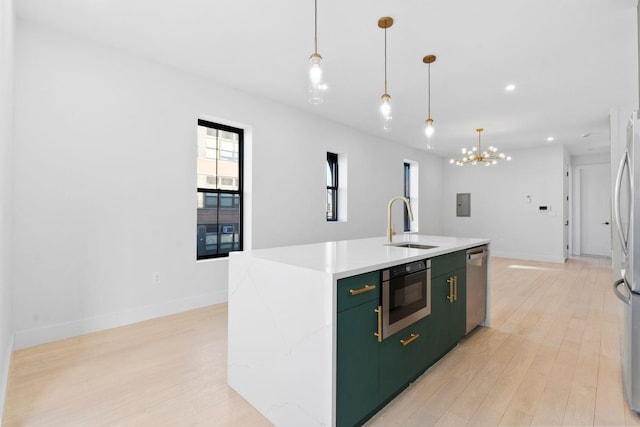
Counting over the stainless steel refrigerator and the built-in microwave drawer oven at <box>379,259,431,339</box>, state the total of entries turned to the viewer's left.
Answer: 1

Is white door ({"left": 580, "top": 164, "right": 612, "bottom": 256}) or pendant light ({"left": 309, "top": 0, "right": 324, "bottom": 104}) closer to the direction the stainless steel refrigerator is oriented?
the pendant light

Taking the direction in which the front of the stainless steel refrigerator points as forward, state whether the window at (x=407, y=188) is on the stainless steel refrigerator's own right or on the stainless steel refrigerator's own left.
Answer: on the stainless steel refrigerator's own right

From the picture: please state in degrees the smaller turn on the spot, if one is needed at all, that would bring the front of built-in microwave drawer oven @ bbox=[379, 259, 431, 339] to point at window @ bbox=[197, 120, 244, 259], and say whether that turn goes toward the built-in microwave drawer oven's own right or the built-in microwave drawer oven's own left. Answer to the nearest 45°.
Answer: approximately 180°

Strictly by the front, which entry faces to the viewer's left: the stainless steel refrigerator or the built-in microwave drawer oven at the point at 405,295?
the stainless steel refrigerator

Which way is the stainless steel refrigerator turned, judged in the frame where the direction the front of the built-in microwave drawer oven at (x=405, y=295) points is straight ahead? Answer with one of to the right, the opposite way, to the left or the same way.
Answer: the opposite way

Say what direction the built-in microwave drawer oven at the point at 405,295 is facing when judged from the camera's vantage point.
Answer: facing the viewer and to the right of the viewer

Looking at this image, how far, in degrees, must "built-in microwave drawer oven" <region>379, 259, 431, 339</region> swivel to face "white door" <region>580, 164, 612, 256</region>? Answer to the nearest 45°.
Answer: approximately 90° to its left

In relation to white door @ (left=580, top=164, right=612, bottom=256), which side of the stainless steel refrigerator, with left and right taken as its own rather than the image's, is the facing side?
right

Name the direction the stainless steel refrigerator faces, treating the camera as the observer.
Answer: facing to the left of the viewer
